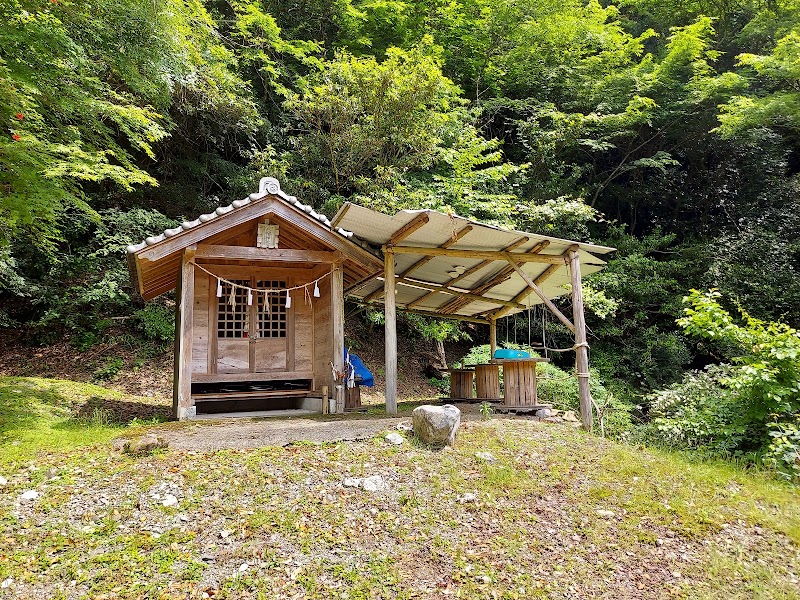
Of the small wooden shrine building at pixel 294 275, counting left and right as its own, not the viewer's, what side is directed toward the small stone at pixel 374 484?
front

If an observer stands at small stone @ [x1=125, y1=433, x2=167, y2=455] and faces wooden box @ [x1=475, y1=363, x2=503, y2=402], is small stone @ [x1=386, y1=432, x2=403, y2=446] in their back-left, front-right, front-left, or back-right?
front-right

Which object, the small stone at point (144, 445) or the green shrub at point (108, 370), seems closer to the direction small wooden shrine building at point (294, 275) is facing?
the small stone

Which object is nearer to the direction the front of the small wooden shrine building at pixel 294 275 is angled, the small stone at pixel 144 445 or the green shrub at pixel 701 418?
the small stone

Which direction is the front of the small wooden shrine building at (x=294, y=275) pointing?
toward the camera

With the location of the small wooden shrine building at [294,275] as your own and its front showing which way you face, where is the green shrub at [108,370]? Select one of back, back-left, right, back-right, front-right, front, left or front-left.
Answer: back-right

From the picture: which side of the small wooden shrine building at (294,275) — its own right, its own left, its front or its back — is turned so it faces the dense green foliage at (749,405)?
left

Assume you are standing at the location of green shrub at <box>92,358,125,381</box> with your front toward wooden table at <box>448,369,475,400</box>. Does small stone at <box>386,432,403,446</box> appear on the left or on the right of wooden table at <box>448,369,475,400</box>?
right

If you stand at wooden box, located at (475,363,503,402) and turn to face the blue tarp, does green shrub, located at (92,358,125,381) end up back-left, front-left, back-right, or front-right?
front-right

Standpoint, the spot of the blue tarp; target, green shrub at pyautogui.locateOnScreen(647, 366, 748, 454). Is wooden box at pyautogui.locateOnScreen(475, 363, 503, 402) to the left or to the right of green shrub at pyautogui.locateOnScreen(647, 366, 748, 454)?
left

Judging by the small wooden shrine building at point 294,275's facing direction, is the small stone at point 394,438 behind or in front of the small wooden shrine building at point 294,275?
in front

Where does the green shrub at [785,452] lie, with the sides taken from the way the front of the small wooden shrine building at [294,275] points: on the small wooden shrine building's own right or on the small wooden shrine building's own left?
on the small wooden shrine building's own left

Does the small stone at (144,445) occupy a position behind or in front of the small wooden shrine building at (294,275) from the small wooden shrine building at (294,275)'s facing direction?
in front

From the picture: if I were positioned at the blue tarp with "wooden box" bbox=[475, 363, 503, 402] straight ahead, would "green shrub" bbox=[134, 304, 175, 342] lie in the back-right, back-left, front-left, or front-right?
back-left
